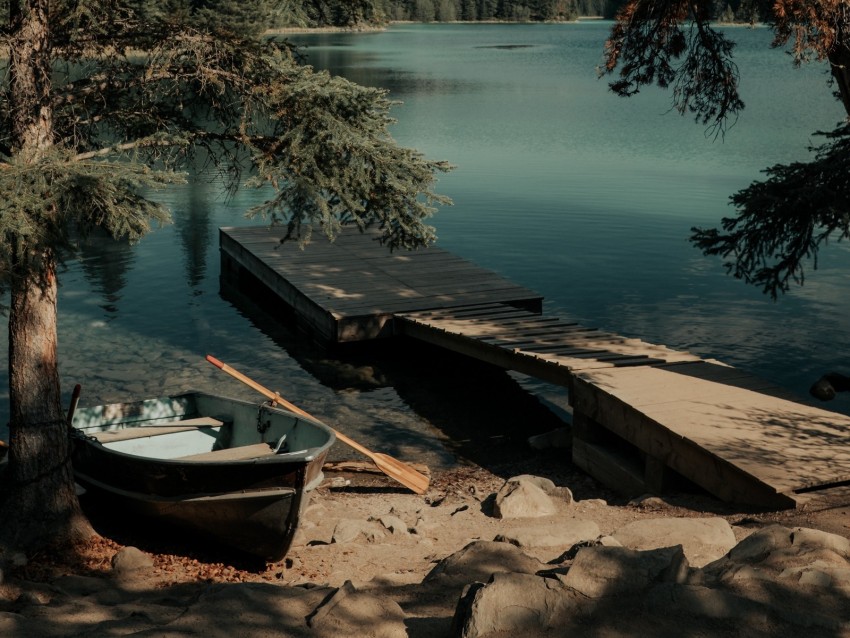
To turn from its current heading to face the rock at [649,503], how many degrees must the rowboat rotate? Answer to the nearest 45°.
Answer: approximately 45° to its left

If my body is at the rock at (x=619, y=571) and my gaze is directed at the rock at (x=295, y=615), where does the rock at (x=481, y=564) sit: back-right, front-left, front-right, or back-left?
front-right

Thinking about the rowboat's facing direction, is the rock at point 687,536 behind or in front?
in front

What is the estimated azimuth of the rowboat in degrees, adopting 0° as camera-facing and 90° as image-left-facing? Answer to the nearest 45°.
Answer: approximately 315°

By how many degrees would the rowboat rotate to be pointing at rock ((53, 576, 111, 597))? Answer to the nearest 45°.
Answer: approximately 90° to its right

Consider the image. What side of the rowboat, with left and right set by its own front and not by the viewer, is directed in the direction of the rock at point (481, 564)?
front

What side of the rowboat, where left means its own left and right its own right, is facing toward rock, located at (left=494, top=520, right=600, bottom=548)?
front

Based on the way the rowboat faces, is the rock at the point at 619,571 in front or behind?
in front

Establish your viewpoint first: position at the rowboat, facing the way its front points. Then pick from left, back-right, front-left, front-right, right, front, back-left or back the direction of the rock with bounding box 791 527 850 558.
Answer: front

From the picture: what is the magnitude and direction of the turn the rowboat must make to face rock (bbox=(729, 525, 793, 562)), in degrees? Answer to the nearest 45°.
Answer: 0° — it already faces it
